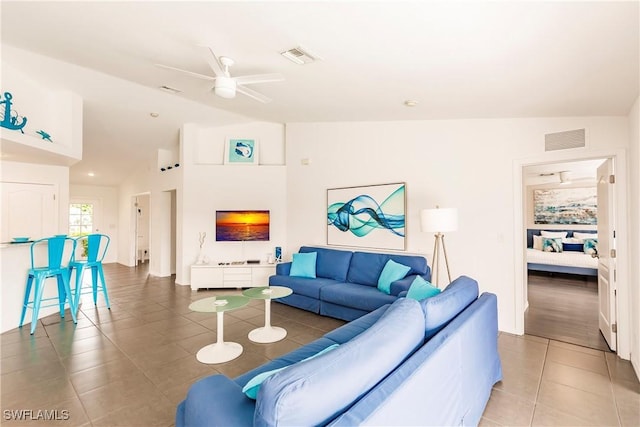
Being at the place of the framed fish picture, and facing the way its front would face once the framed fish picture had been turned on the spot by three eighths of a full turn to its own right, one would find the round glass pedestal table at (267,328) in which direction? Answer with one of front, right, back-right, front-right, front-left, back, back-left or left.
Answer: back-left

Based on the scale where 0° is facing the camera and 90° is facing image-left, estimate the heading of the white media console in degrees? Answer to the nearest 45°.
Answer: approximately 0°

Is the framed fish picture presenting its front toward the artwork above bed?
no

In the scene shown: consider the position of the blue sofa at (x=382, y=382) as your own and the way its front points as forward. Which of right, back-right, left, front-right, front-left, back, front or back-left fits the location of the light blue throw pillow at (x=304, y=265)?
front-right

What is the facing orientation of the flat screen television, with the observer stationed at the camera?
facing the viewer

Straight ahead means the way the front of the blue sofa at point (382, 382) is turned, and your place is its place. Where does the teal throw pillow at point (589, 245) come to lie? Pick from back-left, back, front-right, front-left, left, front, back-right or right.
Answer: right

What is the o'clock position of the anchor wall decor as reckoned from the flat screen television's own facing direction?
The anchor wall decor is roughly at 2 o'clock from the flat screen television.

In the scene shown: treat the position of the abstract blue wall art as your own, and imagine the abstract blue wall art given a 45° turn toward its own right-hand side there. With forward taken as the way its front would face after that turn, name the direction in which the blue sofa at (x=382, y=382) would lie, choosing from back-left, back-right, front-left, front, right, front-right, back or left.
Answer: left

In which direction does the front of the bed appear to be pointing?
toward the camera

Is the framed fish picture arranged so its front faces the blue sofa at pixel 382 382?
yes

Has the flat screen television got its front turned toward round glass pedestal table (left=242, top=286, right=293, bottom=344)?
yes

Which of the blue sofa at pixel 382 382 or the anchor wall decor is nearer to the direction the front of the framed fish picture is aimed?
the blue sofa

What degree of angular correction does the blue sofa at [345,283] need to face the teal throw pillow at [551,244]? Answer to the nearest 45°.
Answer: approximately 180°

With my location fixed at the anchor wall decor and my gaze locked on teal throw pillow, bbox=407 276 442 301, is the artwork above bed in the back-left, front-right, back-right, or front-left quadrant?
front-left

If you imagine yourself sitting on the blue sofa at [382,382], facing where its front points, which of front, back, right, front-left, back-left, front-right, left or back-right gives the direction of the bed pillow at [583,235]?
right

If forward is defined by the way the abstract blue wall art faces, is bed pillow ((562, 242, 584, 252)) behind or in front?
behind

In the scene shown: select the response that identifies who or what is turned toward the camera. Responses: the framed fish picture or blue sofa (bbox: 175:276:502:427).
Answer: the framed fish picture

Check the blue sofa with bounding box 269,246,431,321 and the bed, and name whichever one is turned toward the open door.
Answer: the bed

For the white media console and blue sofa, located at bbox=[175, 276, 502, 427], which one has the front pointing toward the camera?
the white media console

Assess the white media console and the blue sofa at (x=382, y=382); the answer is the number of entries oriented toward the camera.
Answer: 1

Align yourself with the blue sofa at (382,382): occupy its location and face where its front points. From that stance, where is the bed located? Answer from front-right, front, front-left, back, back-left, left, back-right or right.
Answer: right
